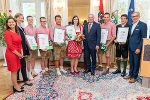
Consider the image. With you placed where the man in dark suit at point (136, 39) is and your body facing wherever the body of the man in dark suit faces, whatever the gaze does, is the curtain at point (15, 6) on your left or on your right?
on your right

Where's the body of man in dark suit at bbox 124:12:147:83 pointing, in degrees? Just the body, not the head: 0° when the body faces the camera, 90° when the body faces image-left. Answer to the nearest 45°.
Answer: approximately 45°

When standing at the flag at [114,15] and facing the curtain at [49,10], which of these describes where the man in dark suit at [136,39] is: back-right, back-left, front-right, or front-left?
back-left

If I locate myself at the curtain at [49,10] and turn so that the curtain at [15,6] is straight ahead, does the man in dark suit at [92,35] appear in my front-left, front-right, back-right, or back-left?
back-left

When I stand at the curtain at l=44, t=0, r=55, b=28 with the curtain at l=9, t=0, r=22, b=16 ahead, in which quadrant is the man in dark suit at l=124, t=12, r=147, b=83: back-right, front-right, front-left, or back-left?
back-left
